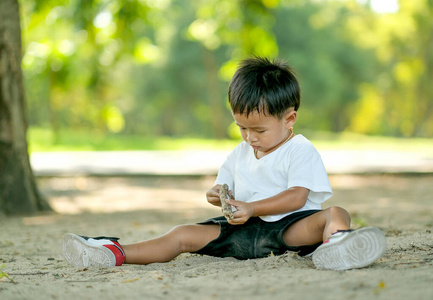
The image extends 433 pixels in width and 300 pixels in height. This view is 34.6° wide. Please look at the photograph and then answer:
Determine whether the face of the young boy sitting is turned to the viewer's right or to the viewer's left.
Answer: to the viewer's left

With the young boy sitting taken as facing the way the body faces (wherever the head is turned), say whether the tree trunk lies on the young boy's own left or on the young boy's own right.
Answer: on the young boy's own right

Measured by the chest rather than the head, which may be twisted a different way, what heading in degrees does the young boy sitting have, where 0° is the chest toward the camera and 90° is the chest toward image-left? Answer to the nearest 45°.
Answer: approximately 45°
